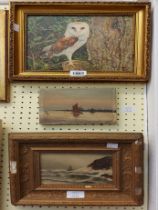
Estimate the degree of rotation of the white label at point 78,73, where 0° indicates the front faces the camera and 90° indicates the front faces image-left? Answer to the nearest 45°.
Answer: approximately 0°

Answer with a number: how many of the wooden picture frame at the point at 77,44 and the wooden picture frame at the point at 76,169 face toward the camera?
2
